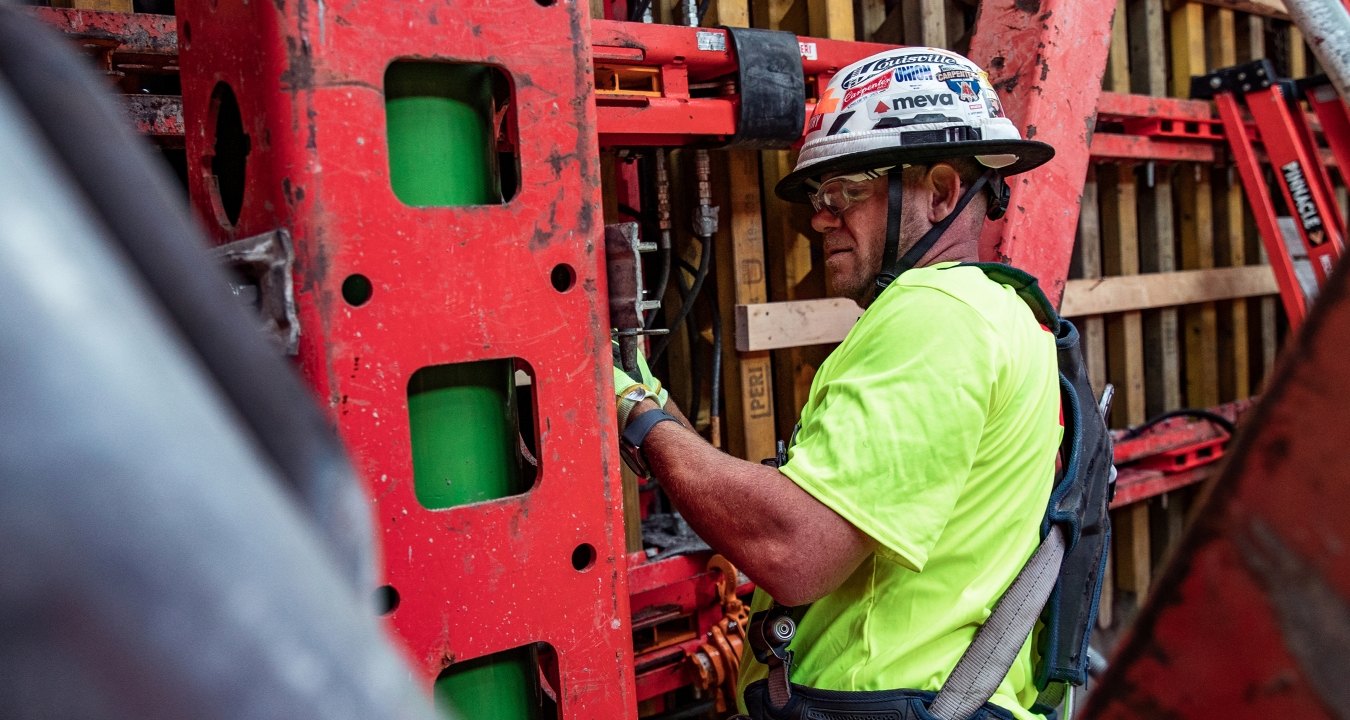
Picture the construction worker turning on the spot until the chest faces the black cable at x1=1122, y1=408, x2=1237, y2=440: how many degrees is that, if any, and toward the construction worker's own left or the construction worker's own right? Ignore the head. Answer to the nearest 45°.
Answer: approximately 135° to the construction worker's own right

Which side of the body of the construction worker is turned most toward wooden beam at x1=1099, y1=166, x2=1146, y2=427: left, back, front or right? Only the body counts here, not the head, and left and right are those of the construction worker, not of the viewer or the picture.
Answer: right

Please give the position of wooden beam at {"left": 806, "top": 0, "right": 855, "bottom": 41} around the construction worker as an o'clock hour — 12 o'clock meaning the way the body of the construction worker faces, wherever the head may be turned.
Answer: The wooden beam is roughly at 3 o'clock from the construction worker.

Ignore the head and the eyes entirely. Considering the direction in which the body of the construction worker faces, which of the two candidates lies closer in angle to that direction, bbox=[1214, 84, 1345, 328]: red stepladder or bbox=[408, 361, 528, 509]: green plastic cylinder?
the green plastic cylinder

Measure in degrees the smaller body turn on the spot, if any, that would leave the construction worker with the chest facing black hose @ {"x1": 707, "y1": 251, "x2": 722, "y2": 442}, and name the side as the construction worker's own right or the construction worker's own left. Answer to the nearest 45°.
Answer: approximately 90° to the construction worker's own right

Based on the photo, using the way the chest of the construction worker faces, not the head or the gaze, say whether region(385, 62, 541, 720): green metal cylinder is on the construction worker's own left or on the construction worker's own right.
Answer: on the construction worker's own left

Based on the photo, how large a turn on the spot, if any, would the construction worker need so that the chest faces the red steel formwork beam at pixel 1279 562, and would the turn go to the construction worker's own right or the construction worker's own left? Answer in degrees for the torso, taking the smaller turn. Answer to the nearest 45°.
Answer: approximately 90° to the construction worker's own left

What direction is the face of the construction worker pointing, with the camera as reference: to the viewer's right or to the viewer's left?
to the viewer's left

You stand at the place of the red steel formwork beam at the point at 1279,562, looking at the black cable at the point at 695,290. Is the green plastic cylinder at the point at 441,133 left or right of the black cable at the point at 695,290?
left

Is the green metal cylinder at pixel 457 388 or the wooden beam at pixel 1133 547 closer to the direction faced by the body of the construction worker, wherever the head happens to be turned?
the green metal cylinder

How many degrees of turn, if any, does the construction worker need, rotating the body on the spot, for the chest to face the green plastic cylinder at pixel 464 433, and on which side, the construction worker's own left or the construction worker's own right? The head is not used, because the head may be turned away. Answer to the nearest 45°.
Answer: approximately 45° to the construction worker's own left

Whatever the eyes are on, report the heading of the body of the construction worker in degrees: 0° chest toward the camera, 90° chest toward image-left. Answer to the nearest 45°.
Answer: approximately 90°

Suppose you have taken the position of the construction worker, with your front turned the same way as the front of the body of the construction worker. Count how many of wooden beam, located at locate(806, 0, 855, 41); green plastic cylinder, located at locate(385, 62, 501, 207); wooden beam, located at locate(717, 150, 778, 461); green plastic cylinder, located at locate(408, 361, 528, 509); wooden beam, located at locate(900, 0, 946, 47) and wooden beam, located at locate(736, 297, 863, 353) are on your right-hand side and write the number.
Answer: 4

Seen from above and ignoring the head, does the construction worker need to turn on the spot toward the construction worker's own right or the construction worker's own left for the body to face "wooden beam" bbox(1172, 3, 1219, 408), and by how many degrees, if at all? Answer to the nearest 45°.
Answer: approximately 135° to the construction worker's own right
